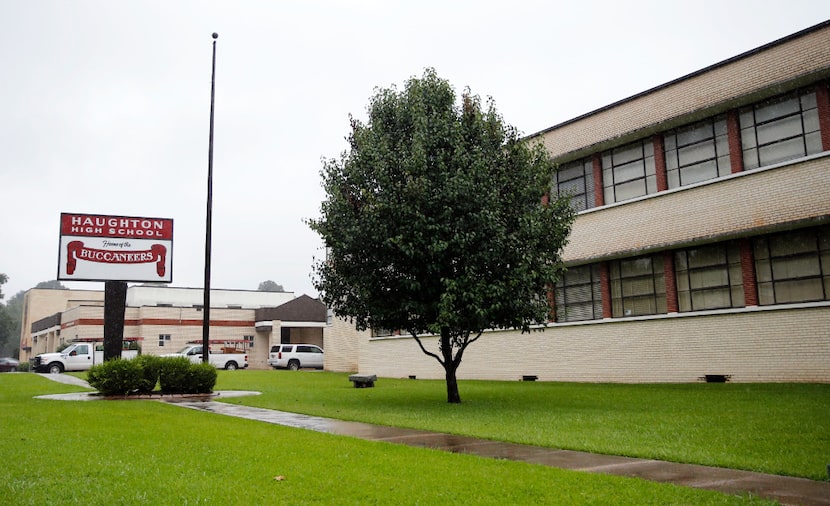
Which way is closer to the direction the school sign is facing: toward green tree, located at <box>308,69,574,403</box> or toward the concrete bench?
the green tree

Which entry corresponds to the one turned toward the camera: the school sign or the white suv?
the school sign

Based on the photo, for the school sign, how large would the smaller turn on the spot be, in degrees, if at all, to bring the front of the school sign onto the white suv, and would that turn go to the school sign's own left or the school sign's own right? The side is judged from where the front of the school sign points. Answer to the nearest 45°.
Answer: approximately 135° to the school sign's own left

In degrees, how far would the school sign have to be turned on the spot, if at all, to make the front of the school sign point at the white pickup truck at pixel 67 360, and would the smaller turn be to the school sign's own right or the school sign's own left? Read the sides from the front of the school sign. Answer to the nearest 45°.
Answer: approximately 180°

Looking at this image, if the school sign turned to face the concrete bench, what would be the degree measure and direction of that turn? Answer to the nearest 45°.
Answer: approximately 90° to its left

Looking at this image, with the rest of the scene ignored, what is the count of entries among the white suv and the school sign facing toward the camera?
1

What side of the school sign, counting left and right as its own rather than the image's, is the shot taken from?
front

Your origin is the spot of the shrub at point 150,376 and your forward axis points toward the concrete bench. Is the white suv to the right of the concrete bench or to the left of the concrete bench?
left
